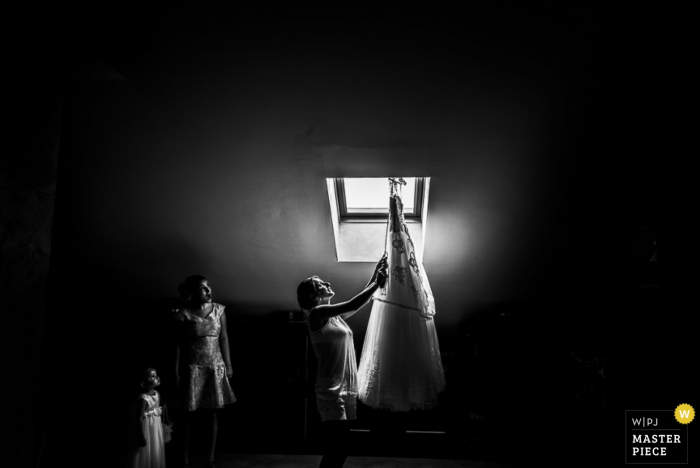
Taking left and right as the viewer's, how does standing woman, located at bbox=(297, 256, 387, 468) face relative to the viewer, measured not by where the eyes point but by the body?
facing to the right of the viewer

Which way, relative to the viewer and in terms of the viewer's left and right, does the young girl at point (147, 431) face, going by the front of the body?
facing the viewer and to the right of the viewer

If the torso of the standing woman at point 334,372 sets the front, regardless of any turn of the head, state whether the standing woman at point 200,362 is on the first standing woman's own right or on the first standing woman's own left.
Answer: on the first standing woman's own left

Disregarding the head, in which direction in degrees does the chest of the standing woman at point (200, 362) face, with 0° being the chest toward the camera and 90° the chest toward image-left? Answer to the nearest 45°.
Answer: approximately 315°

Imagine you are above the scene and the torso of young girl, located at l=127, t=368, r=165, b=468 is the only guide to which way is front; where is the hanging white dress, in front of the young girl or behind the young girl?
in front

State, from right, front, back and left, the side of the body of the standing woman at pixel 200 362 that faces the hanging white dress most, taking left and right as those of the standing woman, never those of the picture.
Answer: left

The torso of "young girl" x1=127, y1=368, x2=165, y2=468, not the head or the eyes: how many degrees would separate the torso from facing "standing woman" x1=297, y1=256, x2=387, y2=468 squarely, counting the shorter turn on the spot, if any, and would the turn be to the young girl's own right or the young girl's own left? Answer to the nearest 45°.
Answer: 0° — they already face them

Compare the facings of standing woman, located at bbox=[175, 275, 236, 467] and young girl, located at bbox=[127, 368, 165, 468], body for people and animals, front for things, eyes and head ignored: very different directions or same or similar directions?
same or similar directions

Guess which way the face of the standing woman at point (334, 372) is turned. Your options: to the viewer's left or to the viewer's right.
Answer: to the viewer's right

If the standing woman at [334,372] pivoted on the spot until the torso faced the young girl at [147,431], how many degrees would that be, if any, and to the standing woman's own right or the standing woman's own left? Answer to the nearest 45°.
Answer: approximately 135° to the standing woman's own left

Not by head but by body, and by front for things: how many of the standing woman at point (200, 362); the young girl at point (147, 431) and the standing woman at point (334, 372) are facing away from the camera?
0

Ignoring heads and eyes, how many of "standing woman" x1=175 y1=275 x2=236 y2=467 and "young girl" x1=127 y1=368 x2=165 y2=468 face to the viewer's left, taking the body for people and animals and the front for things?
0
